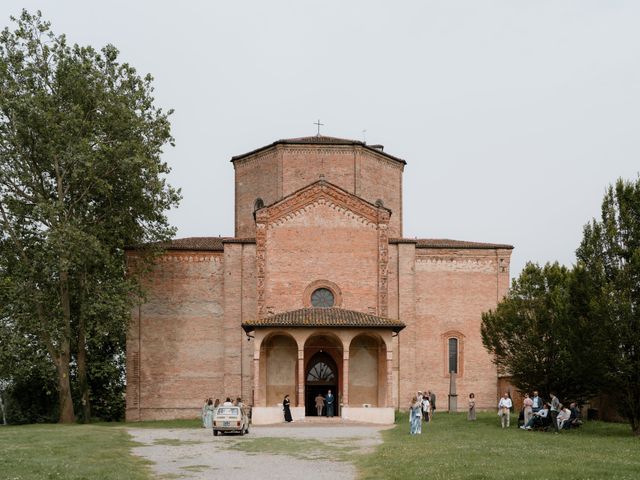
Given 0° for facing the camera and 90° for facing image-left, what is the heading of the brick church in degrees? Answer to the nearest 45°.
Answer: approximately 0°

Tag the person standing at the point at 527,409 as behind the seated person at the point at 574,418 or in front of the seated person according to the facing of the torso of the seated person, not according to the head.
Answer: in front

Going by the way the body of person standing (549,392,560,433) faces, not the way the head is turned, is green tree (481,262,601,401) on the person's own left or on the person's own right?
on the person's own right

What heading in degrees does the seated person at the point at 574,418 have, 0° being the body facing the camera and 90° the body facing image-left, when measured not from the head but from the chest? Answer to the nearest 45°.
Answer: approximately 90°

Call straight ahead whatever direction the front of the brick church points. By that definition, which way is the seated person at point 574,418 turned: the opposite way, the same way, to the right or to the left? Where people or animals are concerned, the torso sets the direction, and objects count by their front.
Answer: to the right

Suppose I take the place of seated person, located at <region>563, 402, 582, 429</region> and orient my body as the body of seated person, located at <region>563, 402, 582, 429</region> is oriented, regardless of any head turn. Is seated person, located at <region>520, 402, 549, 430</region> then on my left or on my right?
on my right
